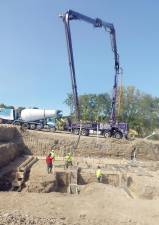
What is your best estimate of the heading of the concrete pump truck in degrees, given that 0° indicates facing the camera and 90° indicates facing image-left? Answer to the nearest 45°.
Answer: approximately 270°

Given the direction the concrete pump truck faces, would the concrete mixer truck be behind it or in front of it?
behind

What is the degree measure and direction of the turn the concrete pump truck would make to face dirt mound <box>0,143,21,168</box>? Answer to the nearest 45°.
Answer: approximately 135° to its right
